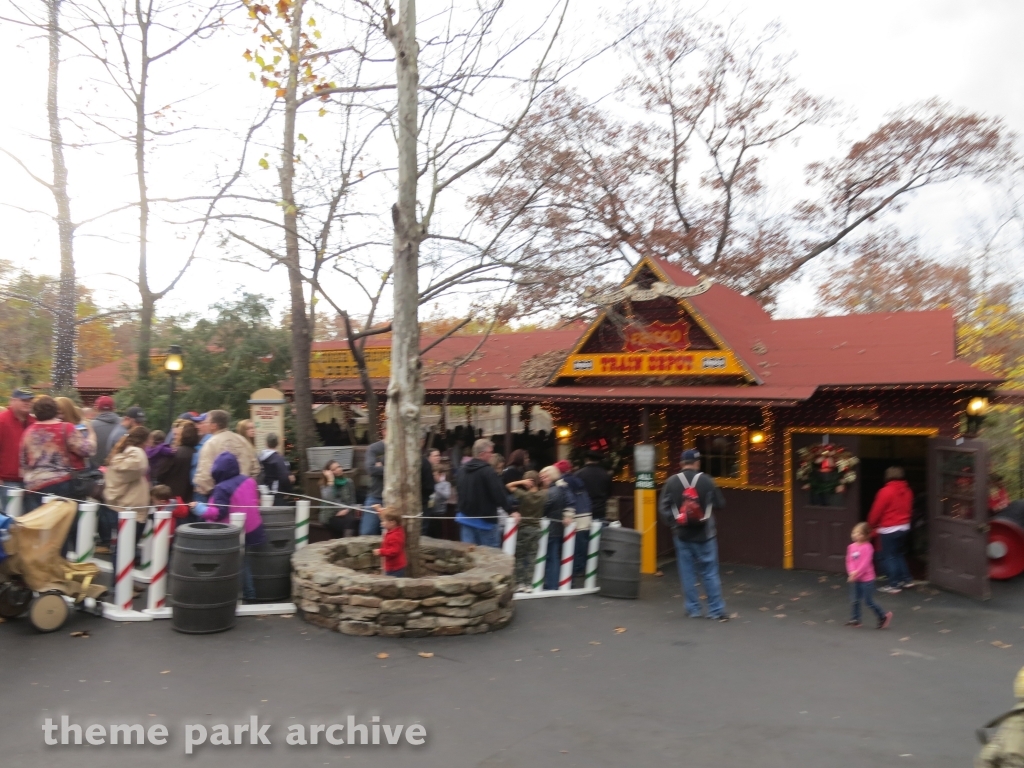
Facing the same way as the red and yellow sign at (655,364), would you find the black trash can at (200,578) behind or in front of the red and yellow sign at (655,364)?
in front

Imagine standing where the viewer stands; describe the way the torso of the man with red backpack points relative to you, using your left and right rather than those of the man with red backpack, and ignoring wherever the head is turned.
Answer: facing away from the viewer

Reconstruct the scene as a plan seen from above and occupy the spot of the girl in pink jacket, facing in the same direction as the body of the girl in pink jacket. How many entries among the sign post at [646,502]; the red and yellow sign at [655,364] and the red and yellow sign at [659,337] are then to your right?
3

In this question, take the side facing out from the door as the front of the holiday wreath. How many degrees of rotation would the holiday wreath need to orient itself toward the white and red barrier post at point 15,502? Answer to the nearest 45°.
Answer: approximately 45° to its right

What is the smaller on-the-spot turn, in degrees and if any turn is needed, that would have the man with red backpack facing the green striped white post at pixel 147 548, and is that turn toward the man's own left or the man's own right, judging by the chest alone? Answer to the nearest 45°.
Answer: approximately 90° to the man's own left

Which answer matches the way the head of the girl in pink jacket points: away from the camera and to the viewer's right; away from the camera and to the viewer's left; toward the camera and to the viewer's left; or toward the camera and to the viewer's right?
toward the camera and to the viewer's left

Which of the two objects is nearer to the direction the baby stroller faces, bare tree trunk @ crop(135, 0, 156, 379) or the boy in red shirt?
the boy in red shirt

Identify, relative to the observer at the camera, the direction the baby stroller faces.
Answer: facing to the right of the viewer

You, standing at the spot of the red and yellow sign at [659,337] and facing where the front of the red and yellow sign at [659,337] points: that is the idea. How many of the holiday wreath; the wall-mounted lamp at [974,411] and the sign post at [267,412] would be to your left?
2

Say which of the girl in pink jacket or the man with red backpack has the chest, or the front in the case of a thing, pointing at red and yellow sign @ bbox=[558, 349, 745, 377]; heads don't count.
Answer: the man with red backpack

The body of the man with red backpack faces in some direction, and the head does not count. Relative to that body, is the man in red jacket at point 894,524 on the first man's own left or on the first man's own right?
on the first man's own right
